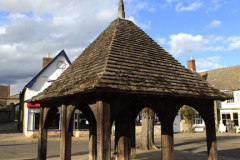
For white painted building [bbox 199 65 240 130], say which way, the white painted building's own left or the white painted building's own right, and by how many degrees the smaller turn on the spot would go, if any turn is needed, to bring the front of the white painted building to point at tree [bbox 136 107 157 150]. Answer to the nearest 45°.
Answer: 0° — it already faces it

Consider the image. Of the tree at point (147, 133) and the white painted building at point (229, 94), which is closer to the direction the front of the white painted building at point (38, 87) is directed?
the tree

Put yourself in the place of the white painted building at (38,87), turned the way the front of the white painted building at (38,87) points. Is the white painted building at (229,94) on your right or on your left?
on your left

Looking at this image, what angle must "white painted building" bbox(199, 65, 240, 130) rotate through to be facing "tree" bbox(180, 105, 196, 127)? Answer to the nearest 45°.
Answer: approximately 45° to its right

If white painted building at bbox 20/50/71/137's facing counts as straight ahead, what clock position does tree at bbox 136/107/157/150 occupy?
The tree is roughly at 11 o'clock from the white painted building.

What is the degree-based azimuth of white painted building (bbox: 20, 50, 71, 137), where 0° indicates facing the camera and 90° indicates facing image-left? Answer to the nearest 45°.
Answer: approximately 0°

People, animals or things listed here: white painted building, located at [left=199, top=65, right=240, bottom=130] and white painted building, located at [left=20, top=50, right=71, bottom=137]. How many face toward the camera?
2

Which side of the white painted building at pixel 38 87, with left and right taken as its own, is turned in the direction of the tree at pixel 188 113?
left
